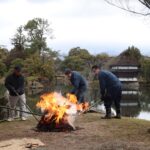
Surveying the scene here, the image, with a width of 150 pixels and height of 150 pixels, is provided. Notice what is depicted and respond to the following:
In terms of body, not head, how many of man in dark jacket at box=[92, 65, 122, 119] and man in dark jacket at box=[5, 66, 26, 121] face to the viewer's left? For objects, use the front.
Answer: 1

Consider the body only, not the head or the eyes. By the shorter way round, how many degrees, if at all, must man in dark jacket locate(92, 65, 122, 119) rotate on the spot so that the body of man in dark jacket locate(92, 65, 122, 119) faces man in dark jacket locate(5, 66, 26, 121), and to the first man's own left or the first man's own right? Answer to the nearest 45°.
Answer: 0° — they already face them

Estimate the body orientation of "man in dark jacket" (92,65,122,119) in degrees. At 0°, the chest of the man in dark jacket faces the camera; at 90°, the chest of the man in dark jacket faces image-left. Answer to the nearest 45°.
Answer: approximately 90°

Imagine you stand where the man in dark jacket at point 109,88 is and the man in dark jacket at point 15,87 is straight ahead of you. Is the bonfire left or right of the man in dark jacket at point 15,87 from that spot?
left

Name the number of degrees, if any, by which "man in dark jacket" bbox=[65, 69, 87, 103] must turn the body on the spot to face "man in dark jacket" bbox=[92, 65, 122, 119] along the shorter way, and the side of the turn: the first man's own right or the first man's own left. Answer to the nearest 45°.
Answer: approximately 135° to the first man's own left

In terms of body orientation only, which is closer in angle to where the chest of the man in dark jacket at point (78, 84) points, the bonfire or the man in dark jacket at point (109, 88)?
the bonfire

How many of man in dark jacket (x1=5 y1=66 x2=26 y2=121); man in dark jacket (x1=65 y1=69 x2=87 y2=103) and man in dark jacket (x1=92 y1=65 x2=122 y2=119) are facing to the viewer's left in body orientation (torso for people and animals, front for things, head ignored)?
2

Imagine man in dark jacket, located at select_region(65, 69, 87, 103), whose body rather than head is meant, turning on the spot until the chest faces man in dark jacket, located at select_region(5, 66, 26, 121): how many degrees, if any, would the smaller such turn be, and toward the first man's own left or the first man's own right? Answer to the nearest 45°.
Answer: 0° — they already face them

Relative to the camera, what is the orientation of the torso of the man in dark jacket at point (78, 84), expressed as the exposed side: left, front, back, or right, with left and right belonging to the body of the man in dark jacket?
left
